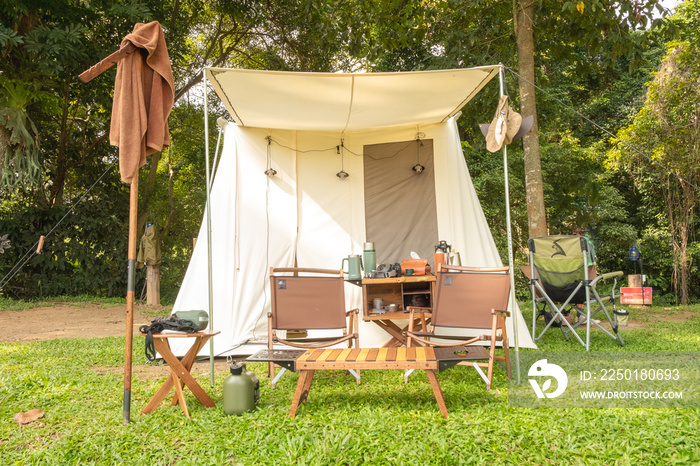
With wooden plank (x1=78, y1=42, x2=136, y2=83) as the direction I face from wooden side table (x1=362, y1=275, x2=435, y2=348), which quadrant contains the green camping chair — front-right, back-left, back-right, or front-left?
back-left

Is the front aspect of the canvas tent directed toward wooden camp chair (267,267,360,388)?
yes

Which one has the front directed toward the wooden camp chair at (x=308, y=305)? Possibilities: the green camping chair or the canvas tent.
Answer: the canvas tent

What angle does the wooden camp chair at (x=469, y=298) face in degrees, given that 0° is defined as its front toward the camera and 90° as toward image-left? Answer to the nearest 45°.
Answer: approximately 45°

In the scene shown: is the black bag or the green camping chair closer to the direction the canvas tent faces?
the black bag

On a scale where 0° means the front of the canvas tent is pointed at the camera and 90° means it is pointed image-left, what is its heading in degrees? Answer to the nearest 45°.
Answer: approximately 0°
